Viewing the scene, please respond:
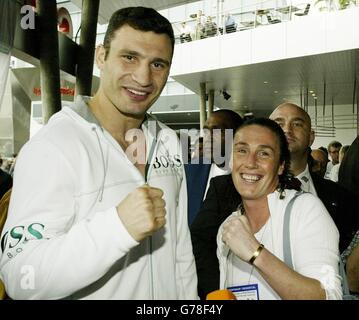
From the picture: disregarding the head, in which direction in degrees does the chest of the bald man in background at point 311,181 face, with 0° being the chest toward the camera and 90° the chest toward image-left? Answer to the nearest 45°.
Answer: approximately 0°

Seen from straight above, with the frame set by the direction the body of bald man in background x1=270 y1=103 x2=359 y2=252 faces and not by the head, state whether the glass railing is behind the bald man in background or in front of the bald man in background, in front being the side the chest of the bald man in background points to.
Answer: behind

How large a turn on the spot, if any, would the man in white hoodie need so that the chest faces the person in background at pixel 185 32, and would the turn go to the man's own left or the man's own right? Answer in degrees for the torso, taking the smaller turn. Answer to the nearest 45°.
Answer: approximately 135° to the man's own left

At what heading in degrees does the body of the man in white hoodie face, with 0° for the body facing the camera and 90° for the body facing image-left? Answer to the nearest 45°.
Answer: approximately 315°

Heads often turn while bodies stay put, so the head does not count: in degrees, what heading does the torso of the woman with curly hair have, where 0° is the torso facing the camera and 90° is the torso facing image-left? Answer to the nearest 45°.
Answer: approximately 45°

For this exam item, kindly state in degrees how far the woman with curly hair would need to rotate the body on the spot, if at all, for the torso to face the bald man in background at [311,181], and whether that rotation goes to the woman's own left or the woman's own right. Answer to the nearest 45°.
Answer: approximately 135° to the woman's own right
